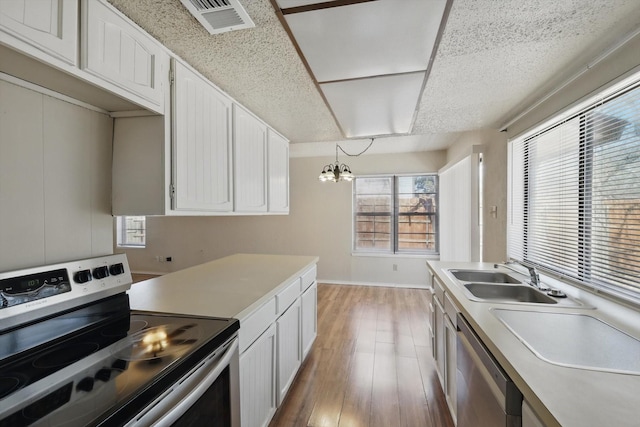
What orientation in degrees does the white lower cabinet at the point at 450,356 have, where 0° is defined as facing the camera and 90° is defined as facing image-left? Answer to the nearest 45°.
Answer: approximately 90°

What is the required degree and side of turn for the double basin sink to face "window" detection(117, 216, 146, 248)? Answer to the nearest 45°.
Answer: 0° — it already faces it

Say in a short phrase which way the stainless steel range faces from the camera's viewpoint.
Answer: facing the viewer and to the right of the viewer

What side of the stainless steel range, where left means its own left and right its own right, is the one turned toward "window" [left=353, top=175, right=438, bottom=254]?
left

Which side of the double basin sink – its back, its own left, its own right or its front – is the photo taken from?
left

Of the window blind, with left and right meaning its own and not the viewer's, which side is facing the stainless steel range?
front

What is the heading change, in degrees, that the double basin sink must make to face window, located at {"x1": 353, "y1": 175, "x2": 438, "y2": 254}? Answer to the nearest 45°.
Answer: approximately 45° to its right

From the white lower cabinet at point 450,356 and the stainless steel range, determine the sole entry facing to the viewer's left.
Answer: the white lower cabinet

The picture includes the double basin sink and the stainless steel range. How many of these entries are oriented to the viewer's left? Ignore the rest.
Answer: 1

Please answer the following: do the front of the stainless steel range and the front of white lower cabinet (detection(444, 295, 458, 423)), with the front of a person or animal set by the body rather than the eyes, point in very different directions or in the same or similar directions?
very different directions

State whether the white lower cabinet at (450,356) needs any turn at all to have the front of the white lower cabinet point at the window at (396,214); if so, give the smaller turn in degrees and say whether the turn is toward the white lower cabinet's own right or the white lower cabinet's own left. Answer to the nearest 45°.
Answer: approximately 90° to the white lower cabinet's own right

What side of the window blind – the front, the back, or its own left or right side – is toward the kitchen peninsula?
front
